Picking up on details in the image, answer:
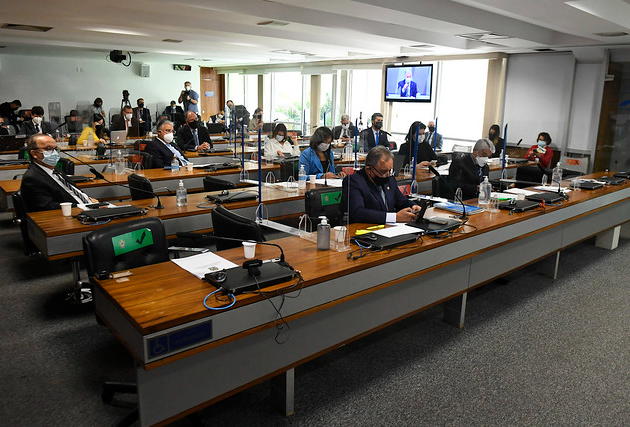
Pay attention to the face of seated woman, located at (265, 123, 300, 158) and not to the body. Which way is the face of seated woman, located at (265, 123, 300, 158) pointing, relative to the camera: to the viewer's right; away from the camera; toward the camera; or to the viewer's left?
toward the camera

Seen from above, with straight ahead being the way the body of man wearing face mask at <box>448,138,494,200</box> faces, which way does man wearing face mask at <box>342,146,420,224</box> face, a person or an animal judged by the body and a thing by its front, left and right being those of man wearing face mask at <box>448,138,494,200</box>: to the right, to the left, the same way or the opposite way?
the same way

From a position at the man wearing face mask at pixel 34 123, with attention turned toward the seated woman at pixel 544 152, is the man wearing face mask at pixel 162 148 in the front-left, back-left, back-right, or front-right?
front-right

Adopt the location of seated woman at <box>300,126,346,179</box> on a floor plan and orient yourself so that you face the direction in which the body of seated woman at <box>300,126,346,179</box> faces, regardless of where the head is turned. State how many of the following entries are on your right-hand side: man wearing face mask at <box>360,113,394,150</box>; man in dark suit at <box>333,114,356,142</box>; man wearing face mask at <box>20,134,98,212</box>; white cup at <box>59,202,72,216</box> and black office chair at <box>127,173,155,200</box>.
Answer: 3

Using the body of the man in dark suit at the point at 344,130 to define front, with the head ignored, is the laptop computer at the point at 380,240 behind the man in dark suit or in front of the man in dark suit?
in front

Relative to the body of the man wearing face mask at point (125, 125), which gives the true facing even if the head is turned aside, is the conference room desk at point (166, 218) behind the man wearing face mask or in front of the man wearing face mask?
in front

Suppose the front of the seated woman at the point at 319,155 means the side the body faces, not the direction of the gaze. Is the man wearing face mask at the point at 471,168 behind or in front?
in front

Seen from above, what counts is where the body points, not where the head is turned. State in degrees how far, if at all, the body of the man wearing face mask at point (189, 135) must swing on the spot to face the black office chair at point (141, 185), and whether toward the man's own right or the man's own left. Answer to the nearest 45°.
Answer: approximately 45° to the man's own right

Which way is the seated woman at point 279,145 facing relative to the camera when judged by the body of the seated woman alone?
toward the camera

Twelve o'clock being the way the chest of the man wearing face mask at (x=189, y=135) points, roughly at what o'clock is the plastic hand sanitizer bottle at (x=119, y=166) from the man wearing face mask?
The plastic hand sanitizer bottle is roughly at 2 o'clock from the man wearing face mask.

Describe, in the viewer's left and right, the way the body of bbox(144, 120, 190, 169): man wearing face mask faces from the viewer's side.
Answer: facing the viewer and to the right of the viewer

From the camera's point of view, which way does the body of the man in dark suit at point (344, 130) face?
toward the camera

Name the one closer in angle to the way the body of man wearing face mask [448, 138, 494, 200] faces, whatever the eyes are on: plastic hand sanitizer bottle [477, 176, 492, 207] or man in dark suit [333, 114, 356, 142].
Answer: the plastic hand sanitizer bottle

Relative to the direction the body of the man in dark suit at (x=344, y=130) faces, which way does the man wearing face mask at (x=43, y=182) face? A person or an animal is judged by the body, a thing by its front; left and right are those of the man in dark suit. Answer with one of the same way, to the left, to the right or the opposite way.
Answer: to the left

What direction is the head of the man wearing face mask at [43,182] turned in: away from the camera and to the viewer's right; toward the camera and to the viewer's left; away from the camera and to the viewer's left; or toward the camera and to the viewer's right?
toward the camera and to the viewer's right

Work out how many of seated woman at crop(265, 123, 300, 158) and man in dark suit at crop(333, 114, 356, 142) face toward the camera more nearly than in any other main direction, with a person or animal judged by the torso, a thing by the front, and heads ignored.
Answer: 2
